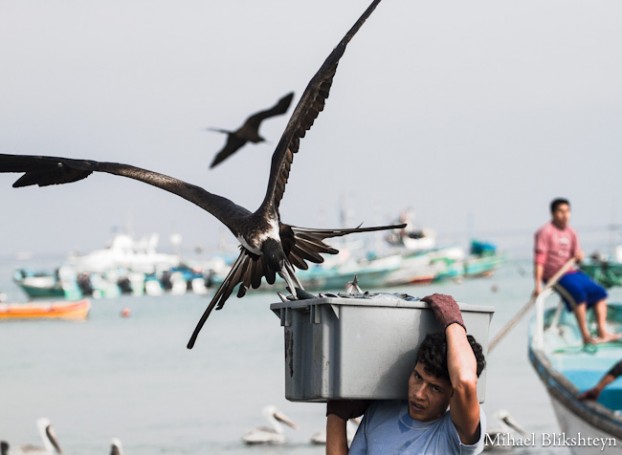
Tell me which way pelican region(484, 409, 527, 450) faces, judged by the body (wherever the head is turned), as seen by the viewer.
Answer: to the viewer's right

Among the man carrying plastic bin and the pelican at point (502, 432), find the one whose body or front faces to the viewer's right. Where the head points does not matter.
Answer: the pelican

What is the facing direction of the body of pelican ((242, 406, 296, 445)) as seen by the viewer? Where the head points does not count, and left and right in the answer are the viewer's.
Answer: facing to the right of the viewer

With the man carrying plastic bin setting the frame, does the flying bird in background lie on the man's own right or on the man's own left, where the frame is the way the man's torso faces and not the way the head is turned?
on the man's own right

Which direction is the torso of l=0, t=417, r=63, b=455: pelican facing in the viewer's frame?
to the viewer's right

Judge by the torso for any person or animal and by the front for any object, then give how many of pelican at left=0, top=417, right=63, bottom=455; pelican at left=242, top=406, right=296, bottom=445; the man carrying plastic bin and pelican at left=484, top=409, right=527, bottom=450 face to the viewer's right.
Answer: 3
